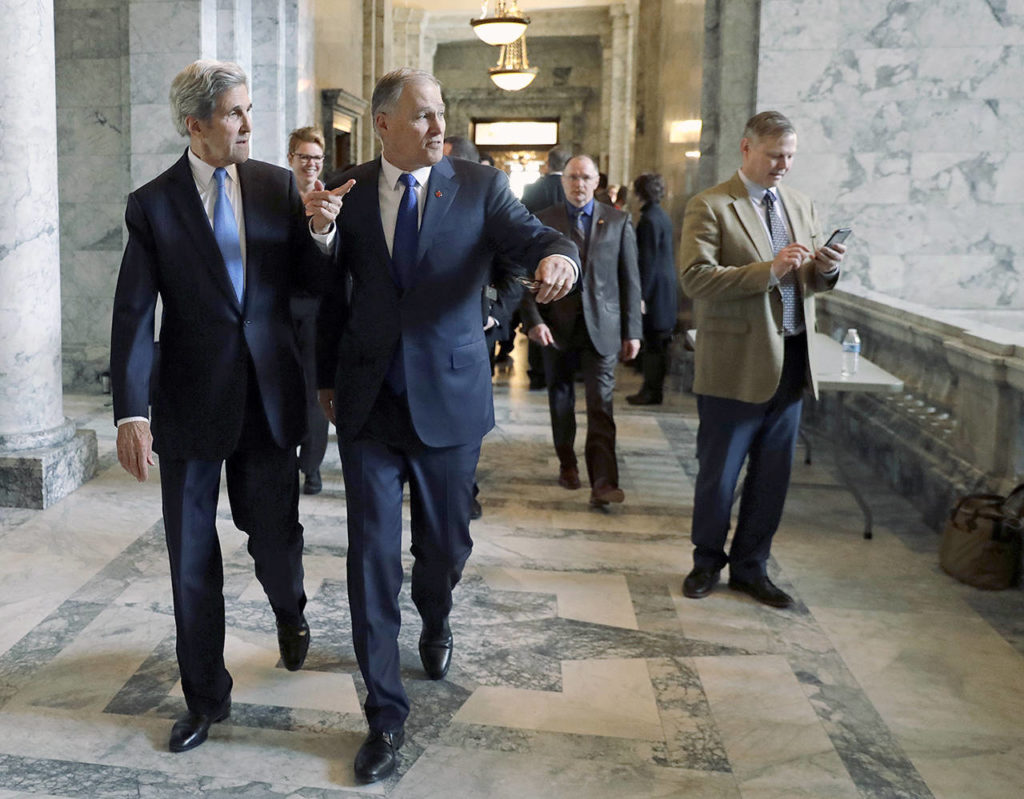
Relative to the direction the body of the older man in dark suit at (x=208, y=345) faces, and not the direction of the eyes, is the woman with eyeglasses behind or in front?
behind

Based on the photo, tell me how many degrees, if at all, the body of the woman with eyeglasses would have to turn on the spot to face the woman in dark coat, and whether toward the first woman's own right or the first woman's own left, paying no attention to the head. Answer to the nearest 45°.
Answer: approximately 135° to the first woman's own left

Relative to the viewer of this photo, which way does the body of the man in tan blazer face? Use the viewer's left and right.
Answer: facing the viewer and to the right of the viewer

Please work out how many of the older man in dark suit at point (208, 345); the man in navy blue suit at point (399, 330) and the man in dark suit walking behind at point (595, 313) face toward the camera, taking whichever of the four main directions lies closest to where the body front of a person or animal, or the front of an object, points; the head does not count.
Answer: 3

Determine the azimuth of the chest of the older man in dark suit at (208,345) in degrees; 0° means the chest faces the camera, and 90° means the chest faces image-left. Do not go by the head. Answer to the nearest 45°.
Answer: approximately 0°

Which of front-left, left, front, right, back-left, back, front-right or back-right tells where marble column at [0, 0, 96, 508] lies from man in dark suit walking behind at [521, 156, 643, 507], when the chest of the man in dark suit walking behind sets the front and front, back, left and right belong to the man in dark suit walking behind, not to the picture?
right

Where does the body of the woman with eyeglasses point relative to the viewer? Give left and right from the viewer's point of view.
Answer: facing the viewer

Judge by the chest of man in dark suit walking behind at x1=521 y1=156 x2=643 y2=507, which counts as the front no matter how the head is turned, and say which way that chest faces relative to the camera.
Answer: toward the camera

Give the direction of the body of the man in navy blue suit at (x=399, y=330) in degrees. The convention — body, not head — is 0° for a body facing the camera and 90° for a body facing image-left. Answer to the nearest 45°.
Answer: approximately 0°

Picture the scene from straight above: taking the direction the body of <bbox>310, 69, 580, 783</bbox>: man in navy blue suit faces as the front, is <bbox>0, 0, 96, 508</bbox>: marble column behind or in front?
behind
